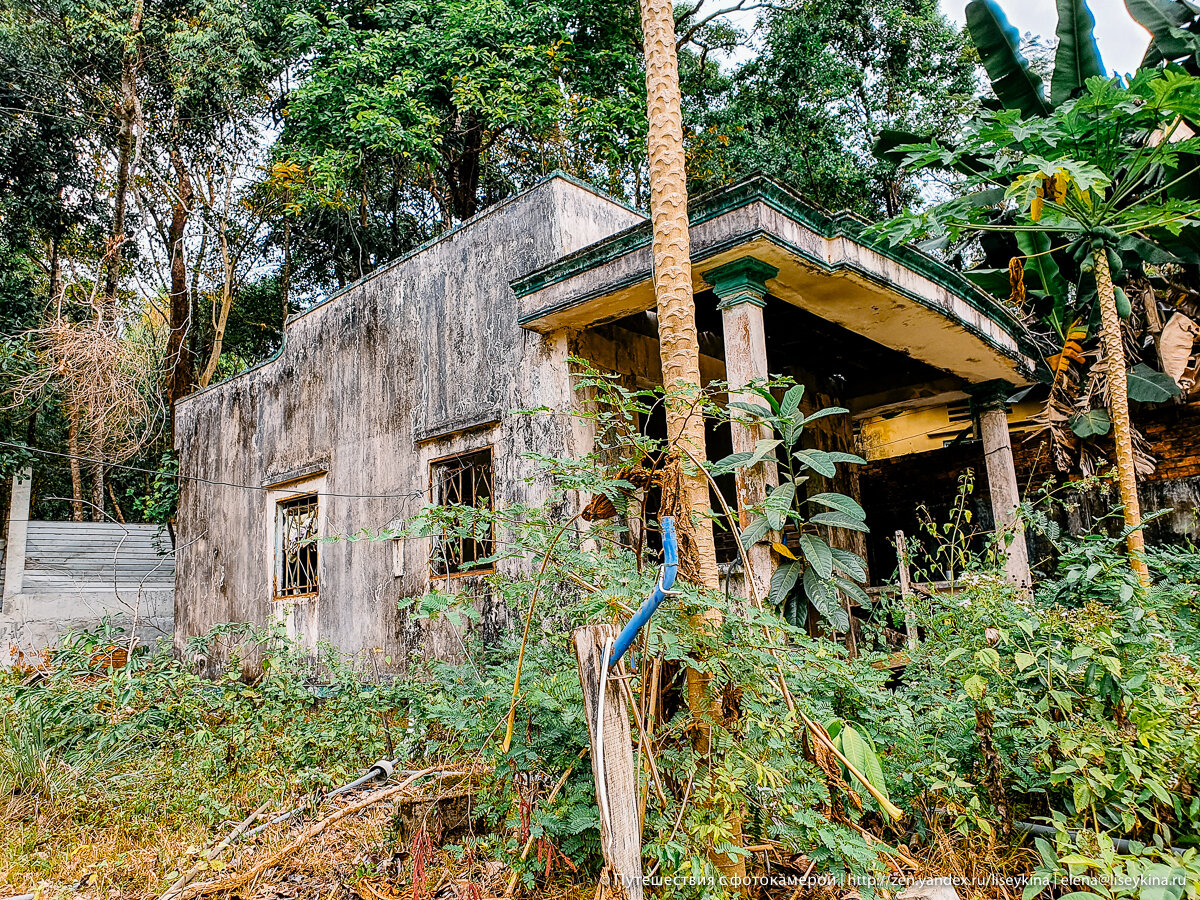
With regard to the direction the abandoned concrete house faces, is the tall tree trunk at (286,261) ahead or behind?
behind

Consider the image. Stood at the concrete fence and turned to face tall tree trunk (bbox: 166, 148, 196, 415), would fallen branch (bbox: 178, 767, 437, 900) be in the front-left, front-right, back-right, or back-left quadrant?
back-right

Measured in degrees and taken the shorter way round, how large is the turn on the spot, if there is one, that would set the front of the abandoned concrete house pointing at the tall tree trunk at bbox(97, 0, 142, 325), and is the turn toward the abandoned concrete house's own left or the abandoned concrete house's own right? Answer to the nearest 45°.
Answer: approximately 180°

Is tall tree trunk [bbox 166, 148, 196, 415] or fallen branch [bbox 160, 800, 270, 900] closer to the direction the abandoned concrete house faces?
the fallen branch

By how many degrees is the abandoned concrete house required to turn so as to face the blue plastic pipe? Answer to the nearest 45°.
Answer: approximately 45° to its right

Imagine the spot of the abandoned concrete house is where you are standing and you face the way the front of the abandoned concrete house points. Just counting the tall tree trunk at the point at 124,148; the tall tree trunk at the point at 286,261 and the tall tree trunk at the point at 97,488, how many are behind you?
3

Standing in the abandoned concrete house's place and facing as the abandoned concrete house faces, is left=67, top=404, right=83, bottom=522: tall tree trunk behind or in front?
behind

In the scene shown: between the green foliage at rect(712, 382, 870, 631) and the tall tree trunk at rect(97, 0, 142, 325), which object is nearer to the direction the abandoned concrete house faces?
the green foliage

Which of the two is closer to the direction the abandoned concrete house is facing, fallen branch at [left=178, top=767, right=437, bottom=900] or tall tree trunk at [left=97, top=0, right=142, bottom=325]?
the fallen branch

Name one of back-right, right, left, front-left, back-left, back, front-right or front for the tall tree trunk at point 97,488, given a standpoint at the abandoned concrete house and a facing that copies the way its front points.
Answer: back

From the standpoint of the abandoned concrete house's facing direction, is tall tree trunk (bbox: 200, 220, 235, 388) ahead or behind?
behind

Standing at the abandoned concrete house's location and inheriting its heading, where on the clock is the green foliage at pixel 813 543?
The green foliage is roughly at 12 o'clock from the abandoned concrete house.
